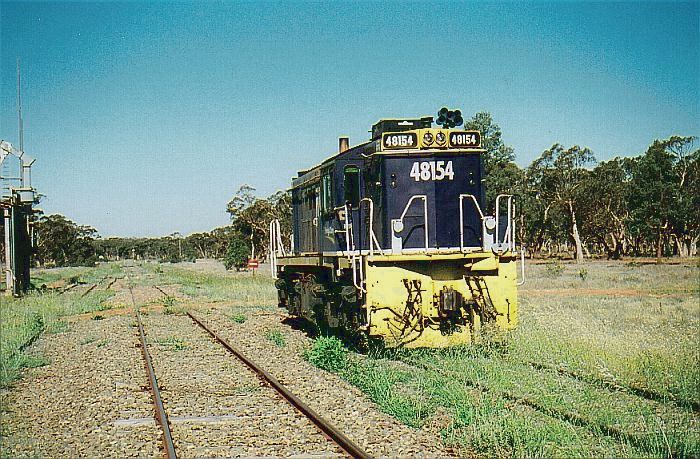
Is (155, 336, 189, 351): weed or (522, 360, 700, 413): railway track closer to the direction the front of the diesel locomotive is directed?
the railway track

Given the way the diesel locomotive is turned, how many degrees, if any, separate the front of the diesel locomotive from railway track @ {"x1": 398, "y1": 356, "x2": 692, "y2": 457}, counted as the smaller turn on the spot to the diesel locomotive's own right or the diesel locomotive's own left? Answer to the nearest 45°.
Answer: approximately 45° to the diesel locomotive's own right

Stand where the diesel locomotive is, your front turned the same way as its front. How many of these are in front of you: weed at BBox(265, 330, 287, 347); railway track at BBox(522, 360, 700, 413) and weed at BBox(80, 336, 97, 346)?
1

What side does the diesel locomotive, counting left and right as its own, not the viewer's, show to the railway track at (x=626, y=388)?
front
